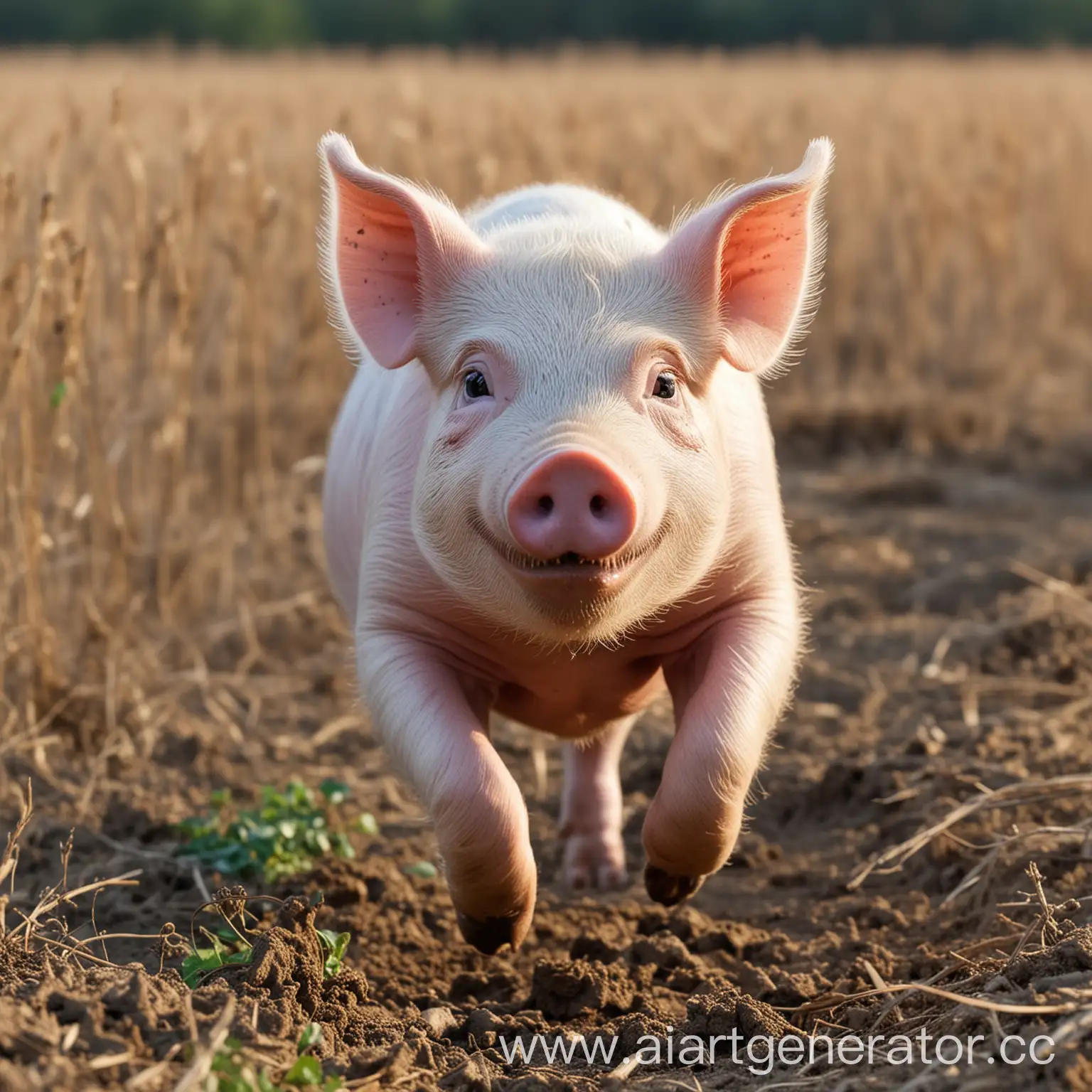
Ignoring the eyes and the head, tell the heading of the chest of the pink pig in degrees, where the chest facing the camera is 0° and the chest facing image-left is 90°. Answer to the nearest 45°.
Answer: approximately 0°

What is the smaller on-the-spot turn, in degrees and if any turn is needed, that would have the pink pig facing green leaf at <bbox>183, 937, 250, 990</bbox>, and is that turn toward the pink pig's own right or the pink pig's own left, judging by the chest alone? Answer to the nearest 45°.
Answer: approximately 45° to the pink pig's own right

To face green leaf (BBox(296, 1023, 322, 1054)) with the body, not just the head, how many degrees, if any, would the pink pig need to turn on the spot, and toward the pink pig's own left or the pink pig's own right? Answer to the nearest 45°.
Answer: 0° — it already faces it

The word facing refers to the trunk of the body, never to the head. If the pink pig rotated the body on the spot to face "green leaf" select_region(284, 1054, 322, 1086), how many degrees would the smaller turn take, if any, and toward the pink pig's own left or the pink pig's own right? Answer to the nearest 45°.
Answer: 0° — it already faces it

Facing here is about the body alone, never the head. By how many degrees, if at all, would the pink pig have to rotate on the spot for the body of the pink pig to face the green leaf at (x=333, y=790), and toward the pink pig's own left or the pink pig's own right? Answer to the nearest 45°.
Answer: approximately 135° to the pink pig's own right
